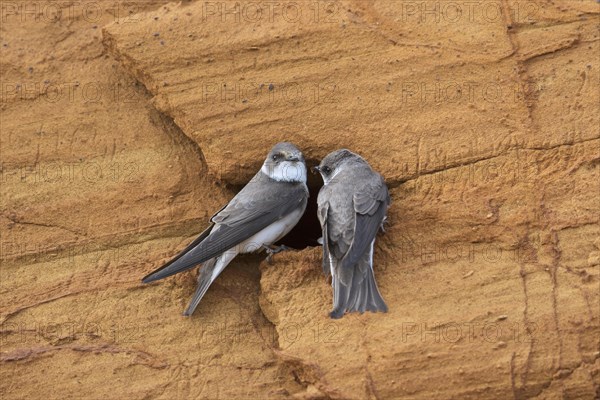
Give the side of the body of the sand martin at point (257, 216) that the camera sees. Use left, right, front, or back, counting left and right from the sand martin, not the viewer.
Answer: right

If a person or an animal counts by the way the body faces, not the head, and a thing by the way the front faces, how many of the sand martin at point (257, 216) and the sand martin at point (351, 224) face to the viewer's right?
1

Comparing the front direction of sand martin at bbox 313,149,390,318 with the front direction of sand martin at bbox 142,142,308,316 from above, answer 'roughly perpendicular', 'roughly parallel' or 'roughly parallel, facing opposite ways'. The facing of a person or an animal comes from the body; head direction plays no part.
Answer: roughly perpendicular

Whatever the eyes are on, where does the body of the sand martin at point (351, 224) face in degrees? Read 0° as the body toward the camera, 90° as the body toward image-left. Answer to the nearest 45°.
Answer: approximately 180°

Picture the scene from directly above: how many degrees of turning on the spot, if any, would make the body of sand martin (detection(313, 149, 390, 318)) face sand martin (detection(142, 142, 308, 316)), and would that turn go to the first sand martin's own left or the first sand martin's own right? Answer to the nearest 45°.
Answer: approximately 45° to the first sand martin's own left

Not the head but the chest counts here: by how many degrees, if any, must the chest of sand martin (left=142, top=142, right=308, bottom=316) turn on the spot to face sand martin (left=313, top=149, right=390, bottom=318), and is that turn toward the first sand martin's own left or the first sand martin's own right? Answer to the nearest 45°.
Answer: approximately 45° to the first sand martin's own right
